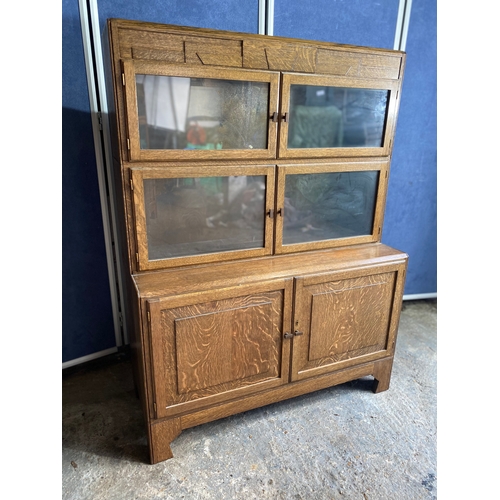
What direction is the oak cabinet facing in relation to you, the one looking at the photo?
facing the viewer and to the right of the viewer
